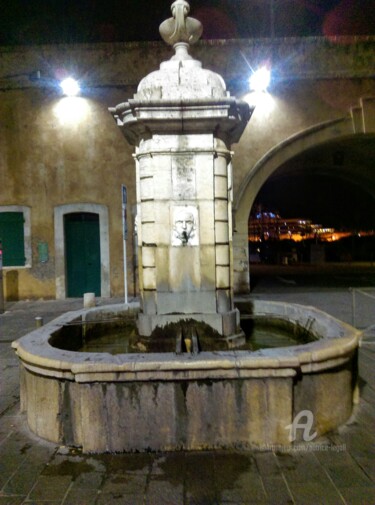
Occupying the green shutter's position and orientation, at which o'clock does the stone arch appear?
The stone arch is roughly at 10 o'clock from the green shutter.

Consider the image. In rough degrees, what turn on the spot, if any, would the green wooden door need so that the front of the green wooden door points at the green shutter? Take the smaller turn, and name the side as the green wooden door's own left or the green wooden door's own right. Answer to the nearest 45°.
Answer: approximately 90° to the green wooden door's own right

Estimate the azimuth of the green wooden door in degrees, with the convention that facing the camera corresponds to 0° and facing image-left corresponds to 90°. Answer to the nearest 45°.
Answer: approximately 0°

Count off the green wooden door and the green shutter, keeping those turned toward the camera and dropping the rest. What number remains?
2

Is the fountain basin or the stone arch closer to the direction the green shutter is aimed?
the fountain basin

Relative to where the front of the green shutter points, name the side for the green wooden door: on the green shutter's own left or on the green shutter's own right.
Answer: on the green shutter's own left

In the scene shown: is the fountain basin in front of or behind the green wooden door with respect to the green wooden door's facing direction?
in front
